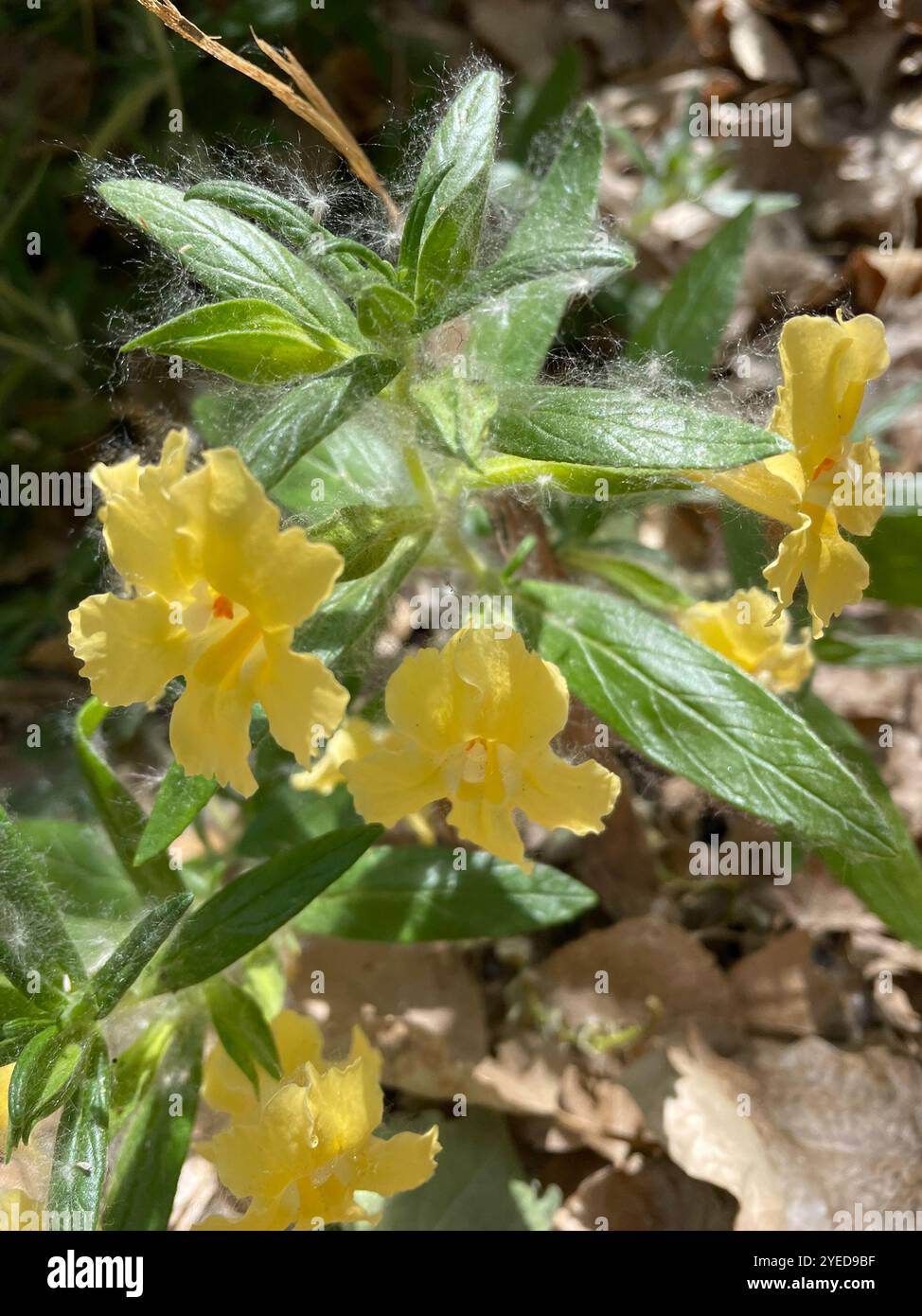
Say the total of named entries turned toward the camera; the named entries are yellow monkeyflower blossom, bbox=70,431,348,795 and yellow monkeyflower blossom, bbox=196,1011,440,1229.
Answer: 2

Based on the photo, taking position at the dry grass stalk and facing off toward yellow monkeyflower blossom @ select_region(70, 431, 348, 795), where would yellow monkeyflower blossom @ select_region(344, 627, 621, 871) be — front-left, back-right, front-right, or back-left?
front-left

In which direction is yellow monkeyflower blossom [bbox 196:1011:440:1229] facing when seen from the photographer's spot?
facing the viewer

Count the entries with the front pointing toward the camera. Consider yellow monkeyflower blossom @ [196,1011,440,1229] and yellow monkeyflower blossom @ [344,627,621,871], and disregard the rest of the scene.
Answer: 2

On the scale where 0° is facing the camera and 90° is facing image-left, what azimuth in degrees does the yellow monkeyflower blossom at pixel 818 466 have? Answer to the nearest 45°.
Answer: approximately 315°

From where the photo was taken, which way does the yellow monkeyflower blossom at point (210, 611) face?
toward the camera

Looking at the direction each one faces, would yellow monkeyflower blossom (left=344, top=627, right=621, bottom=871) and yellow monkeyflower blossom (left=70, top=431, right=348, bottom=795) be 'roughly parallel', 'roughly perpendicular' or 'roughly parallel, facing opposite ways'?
roughly parallel

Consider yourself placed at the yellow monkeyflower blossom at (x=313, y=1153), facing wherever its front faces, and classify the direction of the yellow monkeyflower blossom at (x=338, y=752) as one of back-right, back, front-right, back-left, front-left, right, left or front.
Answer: back

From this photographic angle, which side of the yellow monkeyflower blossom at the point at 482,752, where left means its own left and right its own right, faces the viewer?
front
